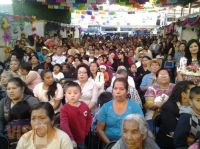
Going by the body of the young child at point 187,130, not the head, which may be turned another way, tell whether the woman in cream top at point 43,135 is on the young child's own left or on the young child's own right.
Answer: on the young child's own right

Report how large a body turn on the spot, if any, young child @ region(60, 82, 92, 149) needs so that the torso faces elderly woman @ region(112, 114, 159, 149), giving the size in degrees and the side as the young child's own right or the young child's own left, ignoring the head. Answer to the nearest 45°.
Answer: approximately 45° to the young child's own left

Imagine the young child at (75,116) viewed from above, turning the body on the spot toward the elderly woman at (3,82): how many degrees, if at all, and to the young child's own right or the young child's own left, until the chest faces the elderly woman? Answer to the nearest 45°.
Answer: approximately 135° to the young child's own right

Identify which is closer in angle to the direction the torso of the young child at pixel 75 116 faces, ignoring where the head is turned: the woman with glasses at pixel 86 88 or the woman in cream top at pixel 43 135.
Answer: the woman in cream top

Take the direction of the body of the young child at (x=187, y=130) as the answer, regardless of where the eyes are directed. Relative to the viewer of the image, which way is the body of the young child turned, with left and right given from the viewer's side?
facing the viewer and to the right of the viewer

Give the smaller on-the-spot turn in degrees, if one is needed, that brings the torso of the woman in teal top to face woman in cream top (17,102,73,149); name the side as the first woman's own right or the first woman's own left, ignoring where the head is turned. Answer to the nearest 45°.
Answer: approximately 45° to the first woman's own right

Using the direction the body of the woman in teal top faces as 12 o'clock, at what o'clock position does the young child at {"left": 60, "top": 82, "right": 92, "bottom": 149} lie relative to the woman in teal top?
The young child is roughly at 3 o'clock from the woman in teal top.

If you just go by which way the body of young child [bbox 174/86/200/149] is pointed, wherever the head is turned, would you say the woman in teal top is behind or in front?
behind

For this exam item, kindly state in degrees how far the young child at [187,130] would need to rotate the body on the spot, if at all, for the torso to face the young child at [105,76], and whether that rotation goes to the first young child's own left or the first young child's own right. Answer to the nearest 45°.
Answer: approximately 180°

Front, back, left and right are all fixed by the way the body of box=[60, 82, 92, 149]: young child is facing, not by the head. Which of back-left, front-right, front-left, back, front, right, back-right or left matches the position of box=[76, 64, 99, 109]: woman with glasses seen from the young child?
back

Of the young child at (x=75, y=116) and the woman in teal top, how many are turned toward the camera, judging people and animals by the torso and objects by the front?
2
